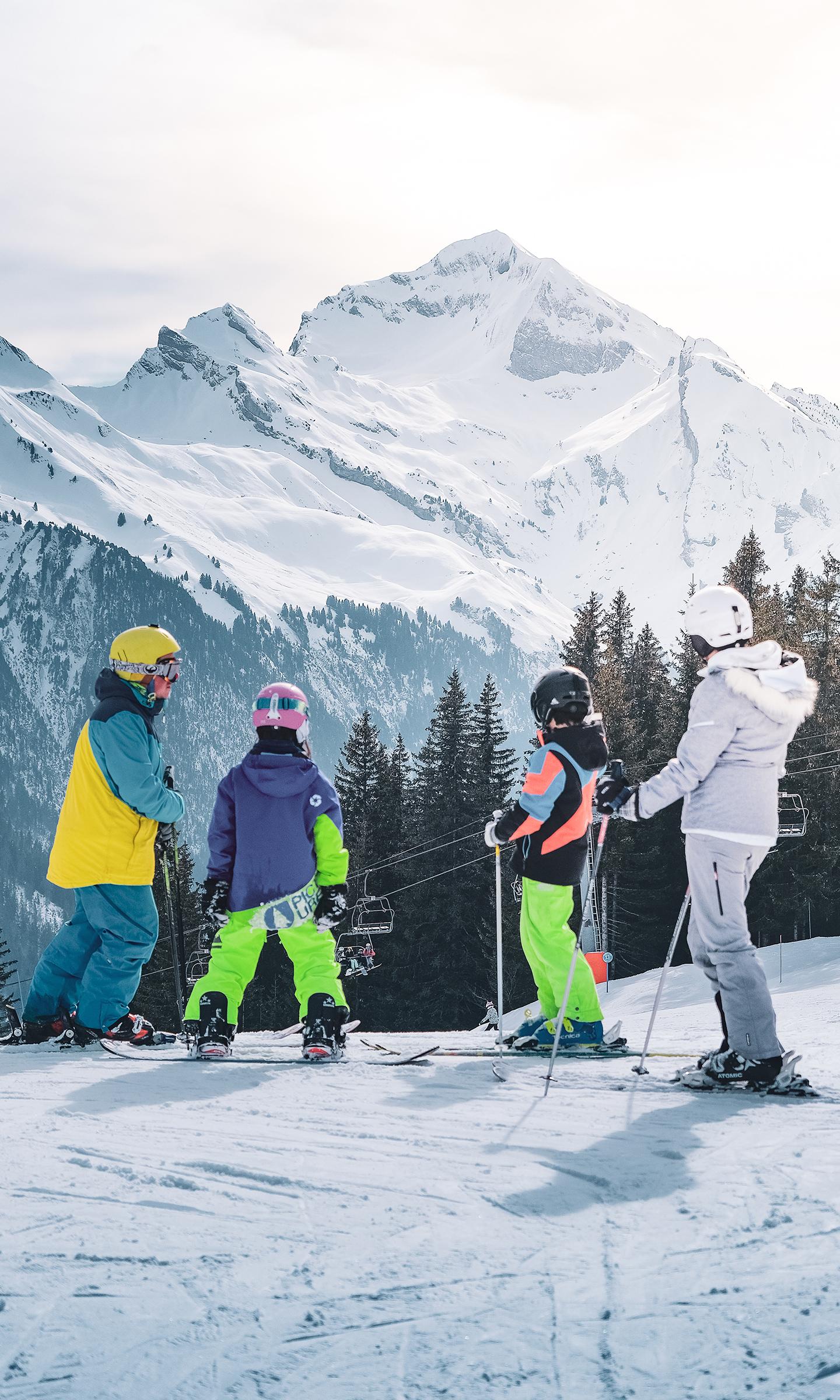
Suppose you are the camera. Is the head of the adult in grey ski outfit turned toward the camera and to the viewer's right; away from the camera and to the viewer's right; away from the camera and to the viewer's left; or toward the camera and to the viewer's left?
away from the camera and to the viewer's left

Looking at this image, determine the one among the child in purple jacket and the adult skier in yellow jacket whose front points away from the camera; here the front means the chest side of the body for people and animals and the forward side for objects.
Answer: the child in purple jacket

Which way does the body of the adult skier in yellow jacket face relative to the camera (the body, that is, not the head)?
to the viewer's right

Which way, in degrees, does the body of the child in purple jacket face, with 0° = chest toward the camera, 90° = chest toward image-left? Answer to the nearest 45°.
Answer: approximately 180°

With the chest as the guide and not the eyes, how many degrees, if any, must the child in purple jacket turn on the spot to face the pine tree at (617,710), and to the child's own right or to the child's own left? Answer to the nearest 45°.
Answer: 0° — they already face it

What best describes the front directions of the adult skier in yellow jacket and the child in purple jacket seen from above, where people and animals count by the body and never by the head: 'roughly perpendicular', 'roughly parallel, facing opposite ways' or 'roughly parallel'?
roughly perpendicular

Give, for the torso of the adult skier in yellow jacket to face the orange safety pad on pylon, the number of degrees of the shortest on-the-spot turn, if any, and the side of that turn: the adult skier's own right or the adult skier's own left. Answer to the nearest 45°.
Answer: approximately 45° to the adult skier's own left
